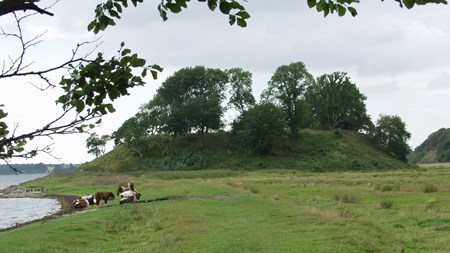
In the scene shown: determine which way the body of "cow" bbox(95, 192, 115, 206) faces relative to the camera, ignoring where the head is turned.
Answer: to the viewer's right

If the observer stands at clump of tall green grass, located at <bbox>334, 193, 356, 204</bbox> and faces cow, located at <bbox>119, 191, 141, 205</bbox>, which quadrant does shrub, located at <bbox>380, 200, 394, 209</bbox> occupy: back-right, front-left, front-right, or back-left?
back-left

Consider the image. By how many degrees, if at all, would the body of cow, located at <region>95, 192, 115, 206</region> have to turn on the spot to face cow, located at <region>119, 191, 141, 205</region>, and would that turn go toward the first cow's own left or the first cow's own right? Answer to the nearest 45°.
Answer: approximately 45° to the first cow's own right
